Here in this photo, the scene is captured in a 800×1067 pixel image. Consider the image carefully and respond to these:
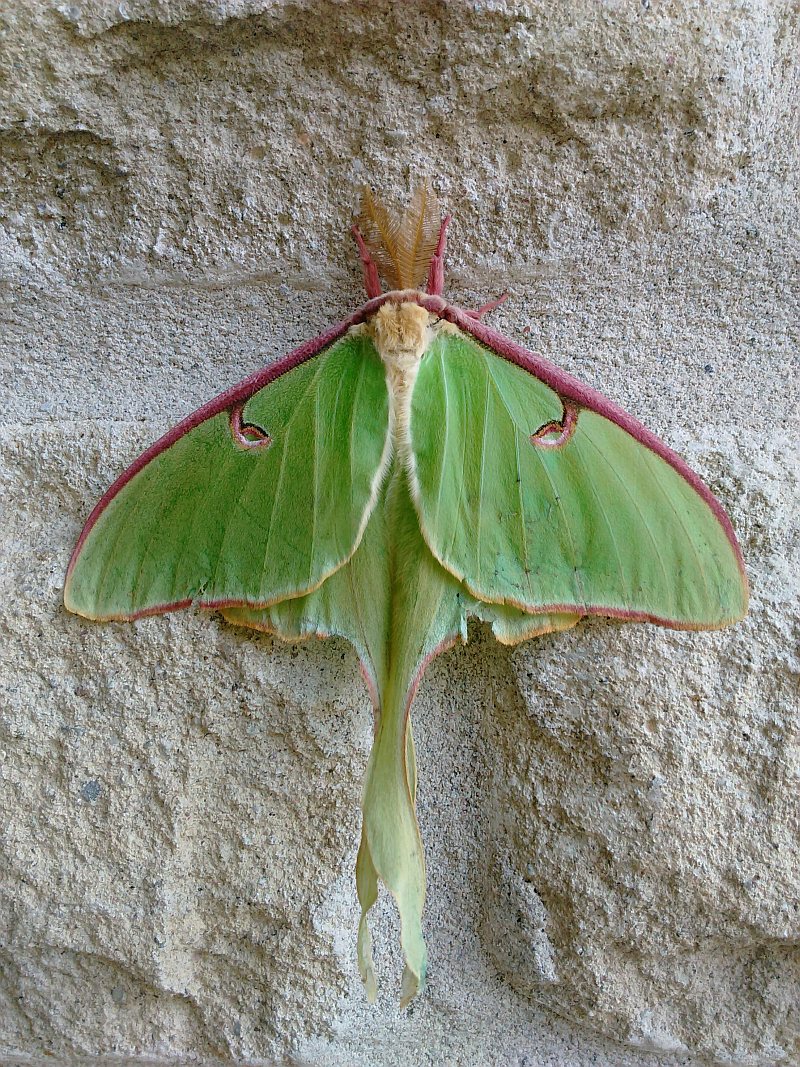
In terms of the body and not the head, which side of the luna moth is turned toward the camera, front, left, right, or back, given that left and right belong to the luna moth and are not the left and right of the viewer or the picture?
back

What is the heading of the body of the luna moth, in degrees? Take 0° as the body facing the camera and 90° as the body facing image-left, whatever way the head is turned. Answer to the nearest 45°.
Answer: approximately 180°
